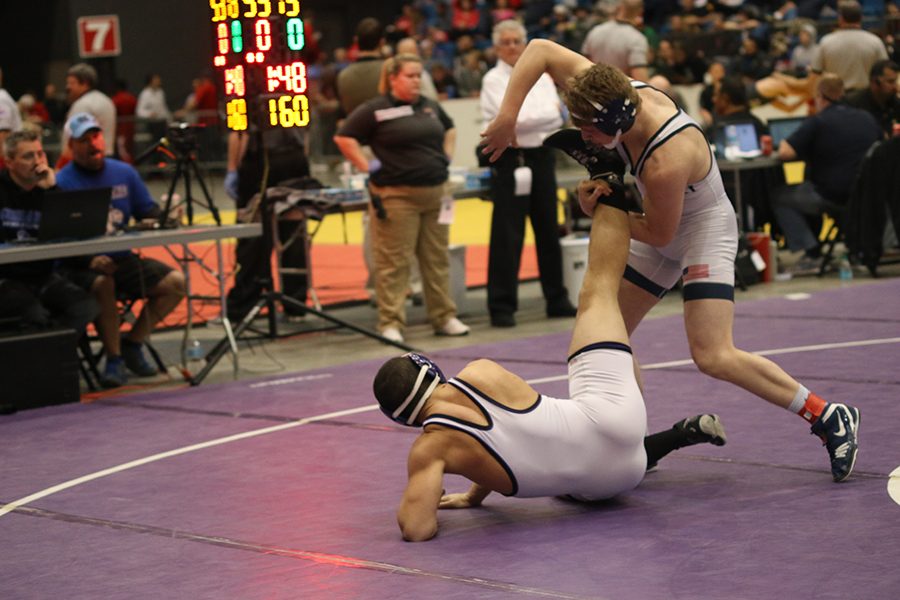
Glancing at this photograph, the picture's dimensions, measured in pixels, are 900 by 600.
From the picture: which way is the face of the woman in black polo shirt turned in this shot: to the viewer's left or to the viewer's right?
to the viewer's right

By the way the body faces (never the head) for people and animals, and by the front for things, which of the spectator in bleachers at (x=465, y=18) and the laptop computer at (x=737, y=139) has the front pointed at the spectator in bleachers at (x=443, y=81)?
the spectator in bleachers at (x=465, y=18)

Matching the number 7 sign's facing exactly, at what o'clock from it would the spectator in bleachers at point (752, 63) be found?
The spectator in bleachers is roughly at 9 o'clock from the number 7 sign.

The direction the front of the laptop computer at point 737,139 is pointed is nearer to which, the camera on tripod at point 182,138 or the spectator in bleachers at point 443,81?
the camera on tripod

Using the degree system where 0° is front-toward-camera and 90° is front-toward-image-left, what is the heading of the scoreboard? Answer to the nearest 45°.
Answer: approximately 0°

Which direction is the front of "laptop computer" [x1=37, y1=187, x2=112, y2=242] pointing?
away from the camera

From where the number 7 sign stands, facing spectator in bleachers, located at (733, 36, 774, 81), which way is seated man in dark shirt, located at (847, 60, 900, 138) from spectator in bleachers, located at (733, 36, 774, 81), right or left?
right
